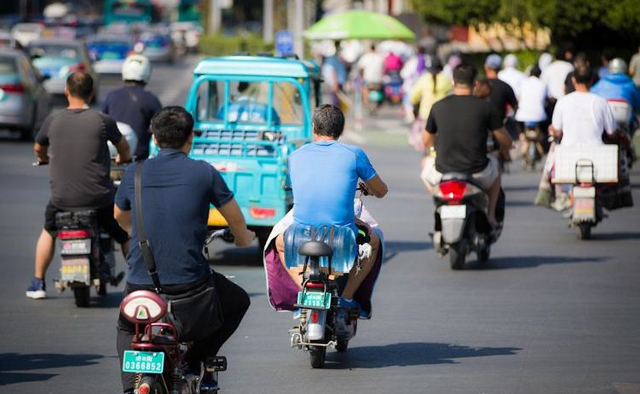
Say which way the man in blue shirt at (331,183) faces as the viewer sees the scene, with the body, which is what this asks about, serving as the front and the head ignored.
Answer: away from the camera

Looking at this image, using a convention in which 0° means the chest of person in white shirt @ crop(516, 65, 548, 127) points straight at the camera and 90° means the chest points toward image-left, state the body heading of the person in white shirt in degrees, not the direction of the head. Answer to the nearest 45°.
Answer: approximately 180°

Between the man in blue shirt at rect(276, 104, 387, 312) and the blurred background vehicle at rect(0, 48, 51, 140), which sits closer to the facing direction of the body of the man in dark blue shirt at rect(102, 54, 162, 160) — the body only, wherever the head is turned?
the blurred background vehicle

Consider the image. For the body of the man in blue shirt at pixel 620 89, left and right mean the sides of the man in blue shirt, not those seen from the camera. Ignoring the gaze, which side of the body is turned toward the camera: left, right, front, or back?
back

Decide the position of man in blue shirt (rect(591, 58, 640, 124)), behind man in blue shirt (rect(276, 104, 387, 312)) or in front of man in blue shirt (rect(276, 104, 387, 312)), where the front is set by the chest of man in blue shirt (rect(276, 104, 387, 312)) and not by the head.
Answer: in front

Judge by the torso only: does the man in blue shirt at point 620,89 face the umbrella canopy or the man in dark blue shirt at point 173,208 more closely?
the umbrella canopy

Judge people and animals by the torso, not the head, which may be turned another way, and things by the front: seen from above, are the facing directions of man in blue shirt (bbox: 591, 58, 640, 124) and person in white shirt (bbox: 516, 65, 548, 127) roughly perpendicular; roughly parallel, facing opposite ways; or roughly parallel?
roughly parallel

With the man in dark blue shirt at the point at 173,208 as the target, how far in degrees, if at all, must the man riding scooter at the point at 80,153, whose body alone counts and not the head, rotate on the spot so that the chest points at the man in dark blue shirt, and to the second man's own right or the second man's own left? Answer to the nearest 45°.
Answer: approximately 180°

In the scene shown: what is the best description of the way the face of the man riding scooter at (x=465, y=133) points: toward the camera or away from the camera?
away from the camera

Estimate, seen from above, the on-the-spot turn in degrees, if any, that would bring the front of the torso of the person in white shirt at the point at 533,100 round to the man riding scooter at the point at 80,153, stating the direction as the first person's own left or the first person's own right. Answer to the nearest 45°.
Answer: approximately 180°

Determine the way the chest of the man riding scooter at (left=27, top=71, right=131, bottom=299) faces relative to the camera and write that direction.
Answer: away from the camera

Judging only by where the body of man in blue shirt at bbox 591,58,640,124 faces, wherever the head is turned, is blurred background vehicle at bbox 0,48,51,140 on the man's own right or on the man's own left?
on the man's own left

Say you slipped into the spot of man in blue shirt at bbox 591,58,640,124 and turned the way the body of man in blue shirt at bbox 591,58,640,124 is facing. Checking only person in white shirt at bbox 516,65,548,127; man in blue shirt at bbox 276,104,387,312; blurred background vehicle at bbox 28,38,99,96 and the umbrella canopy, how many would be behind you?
1

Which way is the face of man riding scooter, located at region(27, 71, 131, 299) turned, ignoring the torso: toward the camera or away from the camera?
away from the camera

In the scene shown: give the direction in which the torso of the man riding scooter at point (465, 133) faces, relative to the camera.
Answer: away from the camera

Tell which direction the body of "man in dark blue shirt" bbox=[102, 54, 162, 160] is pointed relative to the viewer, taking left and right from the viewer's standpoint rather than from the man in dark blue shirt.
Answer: facing away from the viewer
